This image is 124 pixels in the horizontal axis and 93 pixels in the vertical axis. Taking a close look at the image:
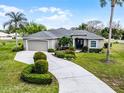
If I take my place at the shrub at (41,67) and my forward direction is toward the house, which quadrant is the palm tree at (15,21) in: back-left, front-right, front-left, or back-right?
front-left

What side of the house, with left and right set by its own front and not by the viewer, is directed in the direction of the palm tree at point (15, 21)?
right

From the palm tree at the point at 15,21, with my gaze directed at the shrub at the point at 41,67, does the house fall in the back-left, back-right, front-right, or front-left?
front-left

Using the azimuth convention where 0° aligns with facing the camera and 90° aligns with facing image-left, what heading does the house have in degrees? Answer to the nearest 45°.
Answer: approximately 0°

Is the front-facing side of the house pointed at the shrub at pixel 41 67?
yes

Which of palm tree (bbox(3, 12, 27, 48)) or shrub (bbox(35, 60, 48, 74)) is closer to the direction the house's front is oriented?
the shrub
